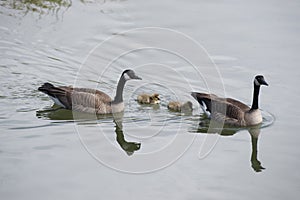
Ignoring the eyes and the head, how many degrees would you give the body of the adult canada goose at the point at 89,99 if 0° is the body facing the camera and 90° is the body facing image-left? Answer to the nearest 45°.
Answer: approximately 270°

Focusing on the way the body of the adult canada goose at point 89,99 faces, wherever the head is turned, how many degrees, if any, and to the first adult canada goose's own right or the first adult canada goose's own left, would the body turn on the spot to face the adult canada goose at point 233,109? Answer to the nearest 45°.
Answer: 0° — it already faces it
